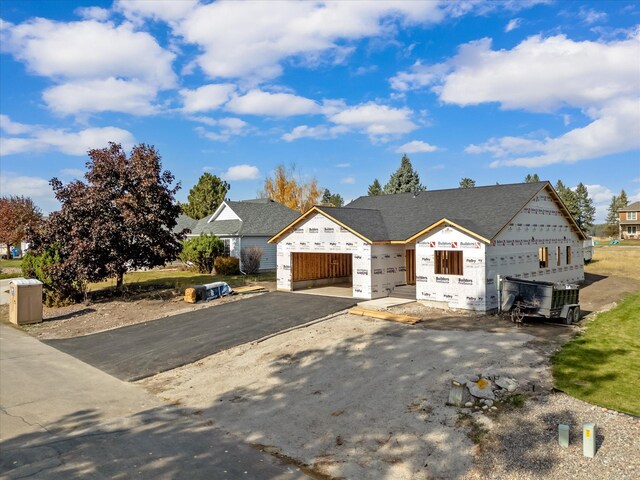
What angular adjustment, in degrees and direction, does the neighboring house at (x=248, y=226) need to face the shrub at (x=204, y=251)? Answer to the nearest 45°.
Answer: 0° — it already faces it

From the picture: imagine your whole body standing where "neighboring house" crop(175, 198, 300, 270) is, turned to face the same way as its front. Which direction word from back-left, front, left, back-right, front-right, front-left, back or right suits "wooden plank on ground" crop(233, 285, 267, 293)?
front-left

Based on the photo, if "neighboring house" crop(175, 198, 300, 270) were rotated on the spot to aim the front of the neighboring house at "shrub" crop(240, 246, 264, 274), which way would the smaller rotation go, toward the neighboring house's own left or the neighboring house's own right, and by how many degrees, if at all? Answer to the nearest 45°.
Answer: approximately 45° to the neighboring house's own left

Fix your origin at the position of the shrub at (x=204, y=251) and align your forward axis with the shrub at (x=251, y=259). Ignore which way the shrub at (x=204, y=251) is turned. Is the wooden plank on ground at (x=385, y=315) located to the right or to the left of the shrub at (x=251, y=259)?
right

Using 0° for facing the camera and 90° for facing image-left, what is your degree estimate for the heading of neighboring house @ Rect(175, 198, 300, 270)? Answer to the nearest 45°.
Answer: approximately 45°

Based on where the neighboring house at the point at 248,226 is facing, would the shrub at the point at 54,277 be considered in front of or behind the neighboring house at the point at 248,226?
in front
